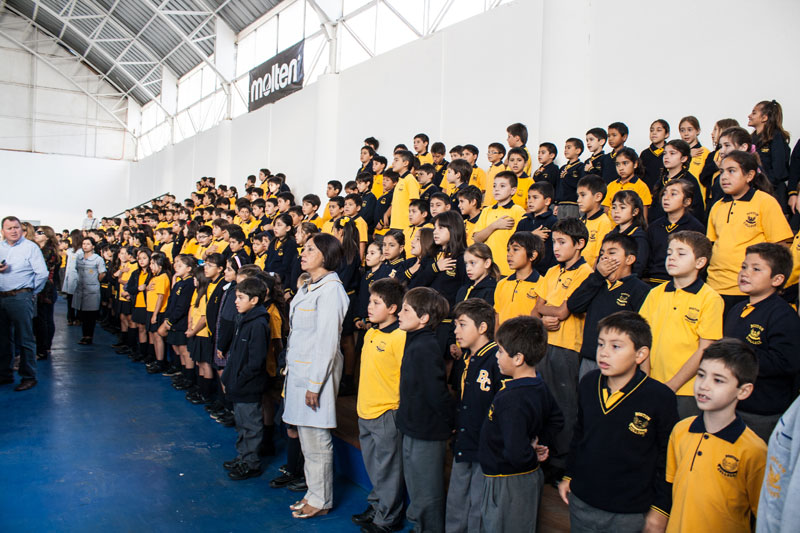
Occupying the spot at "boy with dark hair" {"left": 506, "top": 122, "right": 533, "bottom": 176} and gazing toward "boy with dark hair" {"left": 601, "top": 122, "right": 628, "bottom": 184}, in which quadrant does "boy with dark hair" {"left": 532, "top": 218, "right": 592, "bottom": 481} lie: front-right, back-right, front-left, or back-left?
front-right

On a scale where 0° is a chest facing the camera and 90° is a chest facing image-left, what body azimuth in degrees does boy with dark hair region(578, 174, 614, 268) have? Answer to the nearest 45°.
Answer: approximately 45°

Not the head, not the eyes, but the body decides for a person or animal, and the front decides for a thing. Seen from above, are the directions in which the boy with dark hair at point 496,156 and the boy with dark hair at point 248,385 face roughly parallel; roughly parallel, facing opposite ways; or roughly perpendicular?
roughly parallel

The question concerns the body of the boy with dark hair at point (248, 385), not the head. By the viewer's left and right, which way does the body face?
facing to the left of the viewer

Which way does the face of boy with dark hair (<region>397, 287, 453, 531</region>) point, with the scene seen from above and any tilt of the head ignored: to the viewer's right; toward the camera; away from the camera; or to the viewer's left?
to the viewer's left

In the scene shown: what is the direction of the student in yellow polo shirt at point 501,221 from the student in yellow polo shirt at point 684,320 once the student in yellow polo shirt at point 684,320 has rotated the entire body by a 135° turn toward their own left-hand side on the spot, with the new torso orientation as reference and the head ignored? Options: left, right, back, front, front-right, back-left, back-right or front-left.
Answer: back-left

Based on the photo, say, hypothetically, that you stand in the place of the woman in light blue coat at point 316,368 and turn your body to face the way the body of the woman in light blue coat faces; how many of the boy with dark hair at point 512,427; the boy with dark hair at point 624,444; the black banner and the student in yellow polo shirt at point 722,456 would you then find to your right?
1

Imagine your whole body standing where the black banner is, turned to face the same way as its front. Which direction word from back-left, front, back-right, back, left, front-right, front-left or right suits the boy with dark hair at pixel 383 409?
front-left

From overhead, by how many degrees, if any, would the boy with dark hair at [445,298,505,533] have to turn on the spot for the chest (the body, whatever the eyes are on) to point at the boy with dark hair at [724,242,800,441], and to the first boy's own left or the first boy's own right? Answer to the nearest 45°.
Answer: approximately 135° to the first boy's own left

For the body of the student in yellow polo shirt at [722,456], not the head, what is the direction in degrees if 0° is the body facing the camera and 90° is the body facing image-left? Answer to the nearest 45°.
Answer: approximately 45°

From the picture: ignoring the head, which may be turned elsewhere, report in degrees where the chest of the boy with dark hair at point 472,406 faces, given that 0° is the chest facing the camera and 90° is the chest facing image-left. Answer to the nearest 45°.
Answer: approximately 45°

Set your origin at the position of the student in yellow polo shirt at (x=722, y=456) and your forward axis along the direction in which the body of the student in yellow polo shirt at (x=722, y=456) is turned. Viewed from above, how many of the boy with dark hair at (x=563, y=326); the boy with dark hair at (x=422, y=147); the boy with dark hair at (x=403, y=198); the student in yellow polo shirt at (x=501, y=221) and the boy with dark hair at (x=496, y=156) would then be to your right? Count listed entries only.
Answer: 5

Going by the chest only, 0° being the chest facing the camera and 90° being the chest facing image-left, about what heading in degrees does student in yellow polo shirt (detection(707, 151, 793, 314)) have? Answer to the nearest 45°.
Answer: approximately 45°

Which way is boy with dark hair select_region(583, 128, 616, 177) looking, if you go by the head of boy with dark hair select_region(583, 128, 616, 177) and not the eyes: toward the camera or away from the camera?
toward the camera

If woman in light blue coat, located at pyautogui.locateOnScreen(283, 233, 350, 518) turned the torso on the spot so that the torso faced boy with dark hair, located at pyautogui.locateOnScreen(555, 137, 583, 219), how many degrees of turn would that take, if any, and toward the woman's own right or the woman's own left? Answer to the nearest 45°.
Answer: approximately 135° to the woman's own right

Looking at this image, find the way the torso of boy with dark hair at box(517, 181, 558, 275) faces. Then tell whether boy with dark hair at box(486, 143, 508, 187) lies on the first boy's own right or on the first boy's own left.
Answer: on the first boy's own right

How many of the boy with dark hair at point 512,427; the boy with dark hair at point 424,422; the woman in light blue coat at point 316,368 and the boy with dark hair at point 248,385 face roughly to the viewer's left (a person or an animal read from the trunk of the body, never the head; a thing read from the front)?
4

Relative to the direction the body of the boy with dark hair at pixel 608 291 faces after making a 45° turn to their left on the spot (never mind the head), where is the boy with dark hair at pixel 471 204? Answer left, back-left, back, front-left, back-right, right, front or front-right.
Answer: back-right

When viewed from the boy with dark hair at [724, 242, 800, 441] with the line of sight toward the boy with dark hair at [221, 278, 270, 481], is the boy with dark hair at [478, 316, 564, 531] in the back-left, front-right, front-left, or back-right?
front-left

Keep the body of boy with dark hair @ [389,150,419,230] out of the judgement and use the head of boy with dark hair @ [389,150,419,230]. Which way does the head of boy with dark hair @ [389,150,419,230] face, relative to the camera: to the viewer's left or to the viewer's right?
to the viewer's left
